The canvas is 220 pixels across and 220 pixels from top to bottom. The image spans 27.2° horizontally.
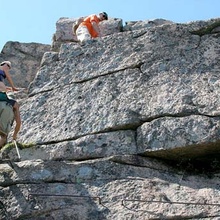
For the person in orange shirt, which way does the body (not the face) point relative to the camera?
to the viewer's right
